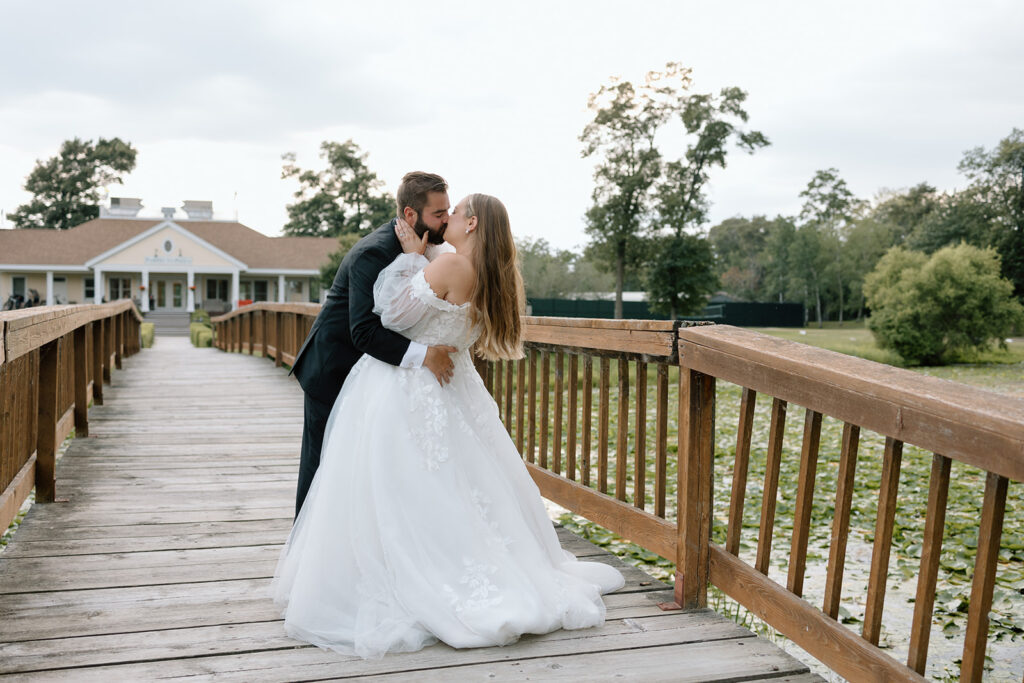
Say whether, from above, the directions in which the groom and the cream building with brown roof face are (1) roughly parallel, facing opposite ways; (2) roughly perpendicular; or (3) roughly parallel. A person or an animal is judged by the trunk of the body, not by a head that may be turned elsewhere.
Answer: roughly perpendicular

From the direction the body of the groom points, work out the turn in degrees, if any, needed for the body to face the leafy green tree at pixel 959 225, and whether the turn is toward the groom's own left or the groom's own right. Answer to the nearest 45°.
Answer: approximately 45° to the groom's own left

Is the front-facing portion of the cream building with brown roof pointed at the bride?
yes

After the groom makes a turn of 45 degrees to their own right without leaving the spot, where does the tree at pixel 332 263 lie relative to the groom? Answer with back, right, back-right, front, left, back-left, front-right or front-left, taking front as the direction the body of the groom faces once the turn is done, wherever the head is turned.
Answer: back-left

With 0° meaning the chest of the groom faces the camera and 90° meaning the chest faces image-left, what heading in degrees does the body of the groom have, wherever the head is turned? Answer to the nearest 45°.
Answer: approximately 270°

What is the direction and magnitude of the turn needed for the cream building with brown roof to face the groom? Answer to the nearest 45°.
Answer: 0° — it already faces them

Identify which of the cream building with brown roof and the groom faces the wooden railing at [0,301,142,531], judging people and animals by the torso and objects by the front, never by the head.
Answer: the cream building with brown roof

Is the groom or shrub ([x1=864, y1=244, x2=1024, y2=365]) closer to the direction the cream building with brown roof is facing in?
the groom

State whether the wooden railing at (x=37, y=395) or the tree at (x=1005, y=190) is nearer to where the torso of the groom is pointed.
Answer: the tree

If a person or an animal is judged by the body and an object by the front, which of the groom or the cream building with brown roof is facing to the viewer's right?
the groom

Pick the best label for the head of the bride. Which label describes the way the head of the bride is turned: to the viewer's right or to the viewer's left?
to the viewer's left

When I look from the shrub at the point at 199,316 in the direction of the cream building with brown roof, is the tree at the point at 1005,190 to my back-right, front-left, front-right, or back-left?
back-right

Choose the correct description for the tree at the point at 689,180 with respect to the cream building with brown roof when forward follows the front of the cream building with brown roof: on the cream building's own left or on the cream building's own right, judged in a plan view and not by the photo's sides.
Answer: on the cream building's own left

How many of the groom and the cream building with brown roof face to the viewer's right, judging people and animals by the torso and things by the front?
1

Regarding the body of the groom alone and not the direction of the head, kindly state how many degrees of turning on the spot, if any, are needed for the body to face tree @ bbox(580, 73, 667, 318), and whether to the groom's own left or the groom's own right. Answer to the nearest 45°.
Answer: approximately 90° to the groom's own left

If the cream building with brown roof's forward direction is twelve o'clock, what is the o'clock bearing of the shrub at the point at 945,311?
The shrub is roughly at 11 o'clock from the cream building with brown roof.
